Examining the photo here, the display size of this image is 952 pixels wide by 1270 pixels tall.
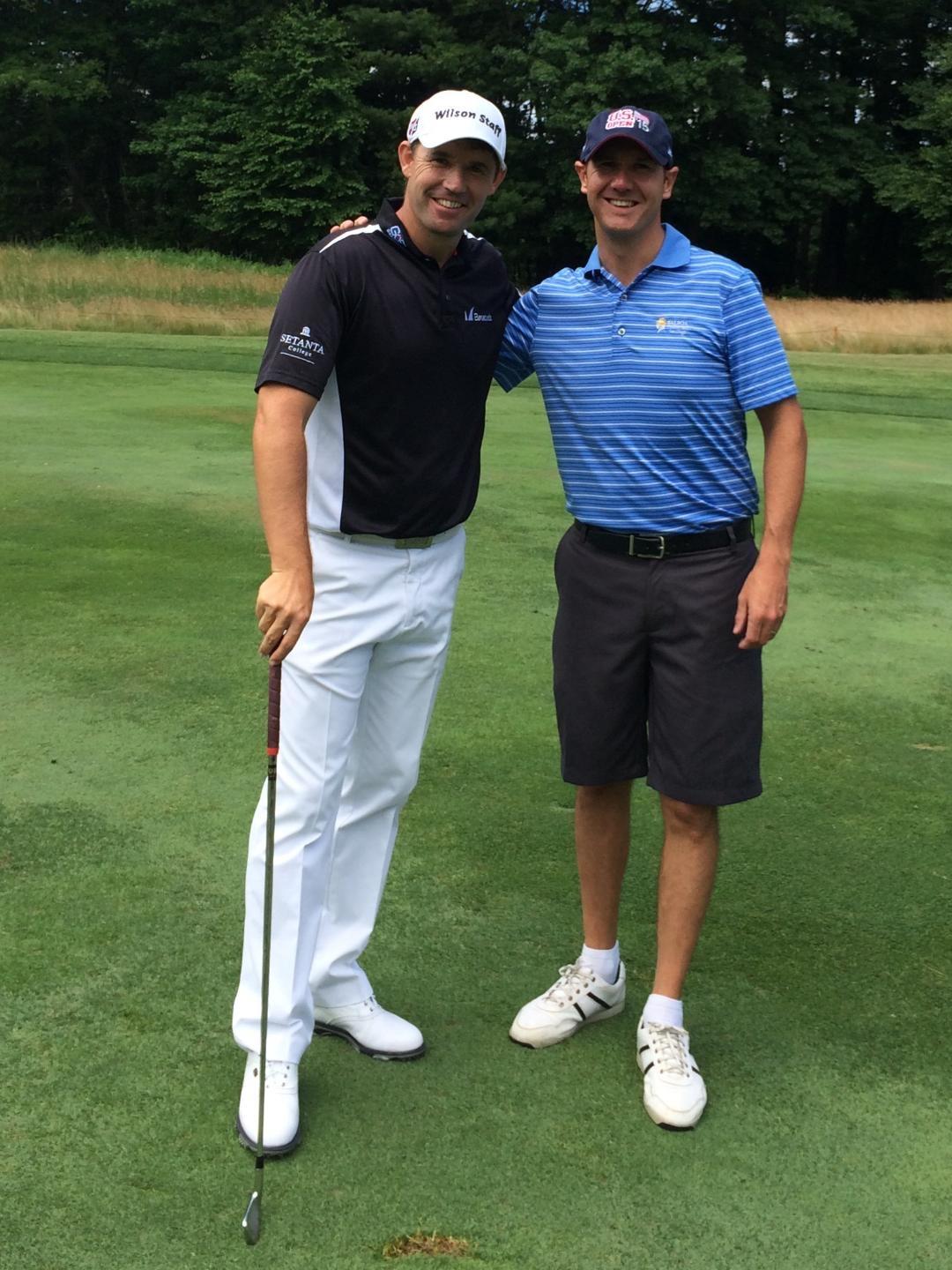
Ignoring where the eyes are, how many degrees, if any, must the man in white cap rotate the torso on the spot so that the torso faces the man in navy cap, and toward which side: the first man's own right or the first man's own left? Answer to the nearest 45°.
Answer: approximately 45° to the first man's own left

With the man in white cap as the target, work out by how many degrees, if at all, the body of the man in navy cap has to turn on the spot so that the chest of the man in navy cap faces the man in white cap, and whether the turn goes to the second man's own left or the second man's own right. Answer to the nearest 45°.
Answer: approximately 45° to the second man's own right

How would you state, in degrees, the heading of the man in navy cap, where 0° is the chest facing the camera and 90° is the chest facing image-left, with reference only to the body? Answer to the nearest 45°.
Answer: approximately 0°
